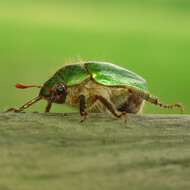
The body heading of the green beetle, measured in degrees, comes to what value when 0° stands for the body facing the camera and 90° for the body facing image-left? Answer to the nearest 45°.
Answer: approximately 90°
